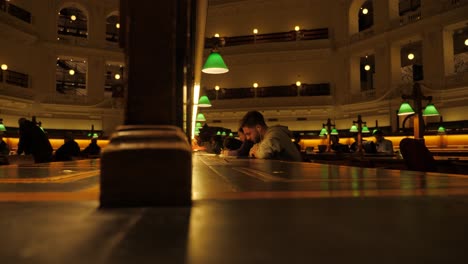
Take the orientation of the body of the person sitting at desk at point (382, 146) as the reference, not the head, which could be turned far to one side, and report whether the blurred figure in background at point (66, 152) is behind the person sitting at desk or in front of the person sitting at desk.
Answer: in front

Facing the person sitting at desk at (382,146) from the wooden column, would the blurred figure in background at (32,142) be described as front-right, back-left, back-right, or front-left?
front-left

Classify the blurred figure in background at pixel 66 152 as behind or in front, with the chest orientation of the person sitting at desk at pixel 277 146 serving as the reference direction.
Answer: in front

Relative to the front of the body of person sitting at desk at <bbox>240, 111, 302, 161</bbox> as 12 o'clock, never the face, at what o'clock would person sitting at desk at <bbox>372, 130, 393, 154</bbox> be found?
person sitting at desk at <bbox>372, 130, 393, 154</bbox> is roughly at 4 o'clock from person sitting at desk at <bbox>240, 111, 302, 161</bbox>.

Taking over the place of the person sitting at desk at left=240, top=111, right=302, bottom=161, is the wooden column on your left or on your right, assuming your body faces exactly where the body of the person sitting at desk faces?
on your left

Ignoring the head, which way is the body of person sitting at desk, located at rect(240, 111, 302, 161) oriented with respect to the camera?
to the viewer's left

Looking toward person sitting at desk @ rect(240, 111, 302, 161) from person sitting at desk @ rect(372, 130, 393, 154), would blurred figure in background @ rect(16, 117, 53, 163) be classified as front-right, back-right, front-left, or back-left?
front-right

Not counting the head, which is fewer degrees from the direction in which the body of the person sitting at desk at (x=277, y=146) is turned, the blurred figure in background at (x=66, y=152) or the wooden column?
the blurred figure in background
